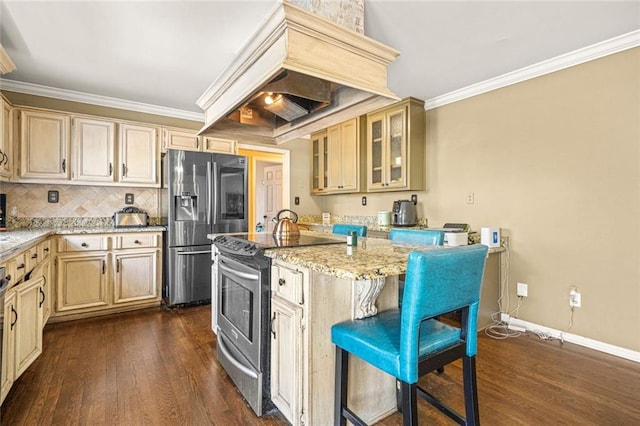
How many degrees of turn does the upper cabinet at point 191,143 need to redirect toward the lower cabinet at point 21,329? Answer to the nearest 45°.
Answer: approximately 45° to its right

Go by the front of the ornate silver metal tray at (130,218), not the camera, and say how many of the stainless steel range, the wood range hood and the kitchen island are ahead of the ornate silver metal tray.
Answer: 3

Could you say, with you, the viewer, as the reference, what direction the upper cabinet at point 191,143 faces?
facing the viewer

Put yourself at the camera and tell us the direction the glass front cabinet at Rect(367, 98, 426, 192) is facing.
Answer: facing the viewer and to the left of the viewer

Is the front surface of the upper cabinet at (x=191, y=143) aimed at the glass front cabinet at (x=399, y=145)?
no

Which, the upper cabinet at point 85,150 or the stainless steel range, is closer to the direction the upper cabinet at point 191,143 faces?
the stainless steel range

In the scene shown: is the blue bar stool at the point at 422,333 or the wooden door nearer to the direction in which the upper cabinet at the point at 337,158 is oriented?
the blue bar stool

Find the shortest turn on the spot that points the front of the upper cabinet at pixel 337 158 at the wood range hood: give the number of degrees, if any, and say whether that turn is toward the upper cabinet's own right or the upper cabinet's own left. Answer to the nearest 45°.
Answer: approximately 45° to the upper cabinet's own left

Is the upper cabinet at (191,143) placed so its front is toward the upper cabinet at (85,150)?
no
